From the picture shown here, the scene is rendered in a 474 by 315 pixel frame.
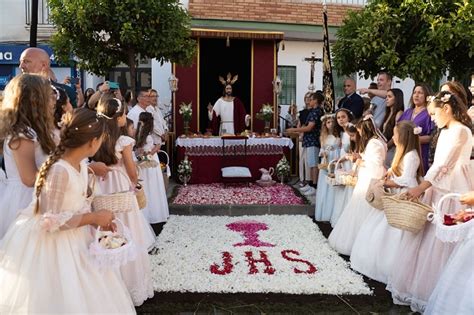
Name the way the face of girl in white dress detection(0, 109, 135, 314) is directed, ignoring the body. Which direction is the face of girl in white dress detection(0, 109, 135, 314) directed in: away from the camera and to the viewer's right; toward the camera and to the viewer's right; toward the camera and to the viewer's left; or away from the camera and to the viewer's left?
away from the camera and to the viewer's right

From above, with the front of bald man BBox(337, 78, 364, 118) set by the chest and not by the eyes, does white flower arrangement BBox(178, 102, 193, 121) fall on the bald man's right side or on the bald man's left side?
on the bald man's right side

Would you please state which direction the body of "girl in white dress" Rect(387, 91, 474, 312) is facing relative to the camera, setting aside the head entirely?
to the viewer's left

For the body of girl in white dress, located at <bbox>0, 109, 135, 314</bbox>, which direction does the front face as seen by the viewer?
to the viewer's right

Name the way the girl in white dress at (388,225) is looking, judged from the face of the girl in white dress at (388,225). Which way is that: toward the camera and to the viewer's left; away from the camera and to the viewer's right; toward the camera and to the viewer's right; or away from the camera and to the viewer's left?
away from the camera and to the viewer's left

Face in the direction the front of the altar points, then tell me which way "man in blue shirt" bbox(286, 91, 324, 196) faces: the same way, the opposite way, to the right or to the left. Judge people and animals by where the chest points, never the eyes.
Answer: to the right

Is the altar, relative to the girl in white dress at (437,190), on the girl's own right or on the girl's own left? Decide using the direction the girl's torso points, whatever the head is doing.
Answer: on the girl's own right

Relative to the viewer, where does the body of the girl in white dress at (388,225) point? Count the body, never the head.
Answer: to the viewer's left

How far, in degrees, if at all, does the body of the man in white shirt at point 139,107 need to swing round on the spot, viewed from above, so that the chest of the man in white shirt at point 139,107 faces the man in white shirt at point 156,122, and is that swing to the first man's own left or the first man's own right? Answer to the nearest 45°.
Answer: approximately 90° to the first man's own left

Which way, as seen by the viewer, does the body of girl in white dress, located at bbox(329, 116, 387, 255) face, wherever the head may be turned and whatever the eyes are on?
to the viewer's left
